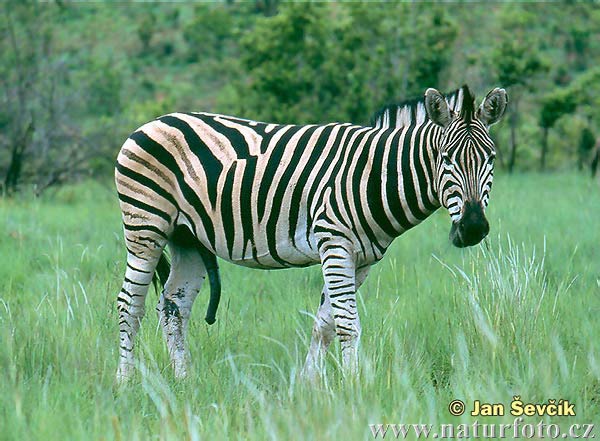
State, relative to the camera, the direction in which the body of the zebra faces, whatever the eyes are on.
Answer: to the viewer's right
